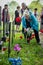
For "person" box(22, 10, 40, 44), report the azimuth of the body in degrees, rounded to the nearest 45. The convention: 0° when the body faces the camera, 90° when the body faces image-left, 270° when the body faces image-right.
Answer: approximately 45°

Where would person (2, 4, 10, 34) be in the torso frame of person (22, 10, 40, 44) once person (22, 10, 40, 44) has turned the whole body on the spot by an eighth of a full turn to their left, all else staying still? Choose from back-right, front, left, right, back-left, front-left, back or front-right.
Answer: right
